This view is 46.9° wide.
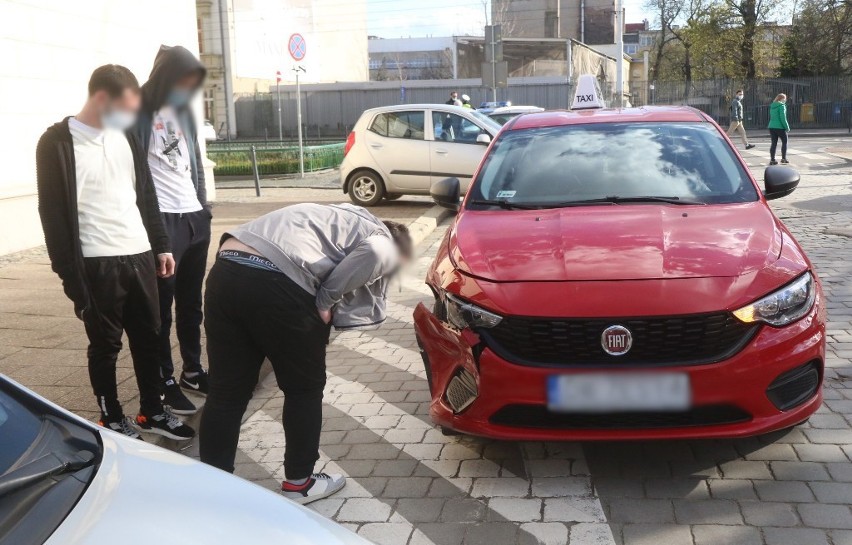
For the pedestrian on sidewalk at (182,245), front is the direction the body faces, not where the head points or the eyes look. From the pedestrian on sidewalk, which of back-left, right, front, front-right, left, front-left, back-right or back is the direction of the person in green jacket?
left

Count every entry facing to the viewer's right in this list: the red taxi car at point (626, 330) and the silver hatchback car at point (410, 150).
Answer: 1

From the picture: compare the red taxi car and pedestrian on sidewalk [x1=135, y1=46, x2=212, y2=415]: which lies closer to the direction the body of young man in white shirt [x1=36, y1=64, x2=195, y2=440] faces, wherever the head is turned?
the red taxi car

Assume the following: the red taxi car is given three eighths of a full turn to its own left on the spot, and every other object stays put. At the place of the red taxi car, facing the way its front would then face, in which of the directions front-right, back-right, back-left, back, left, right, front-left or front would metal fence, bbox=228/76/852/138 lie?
front-left

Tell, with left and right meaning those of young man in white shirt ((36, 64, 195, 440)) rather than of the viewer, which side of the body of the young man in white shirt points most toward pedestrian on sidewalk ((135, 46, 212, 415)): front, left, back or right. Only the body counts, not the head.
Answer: left

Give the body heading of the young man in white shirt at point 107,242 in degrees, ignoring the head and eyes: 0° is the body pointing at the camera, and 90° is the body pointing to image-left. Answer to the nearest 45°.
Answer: approximately 315°

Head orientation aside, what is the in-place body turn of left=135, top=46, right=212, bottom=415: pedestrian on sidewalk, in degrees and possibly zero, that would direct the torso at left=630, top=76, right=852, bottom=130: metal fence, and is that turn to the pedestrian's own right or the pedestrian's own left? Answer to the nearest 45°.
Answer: approximately 90° to the pedestrian's own left

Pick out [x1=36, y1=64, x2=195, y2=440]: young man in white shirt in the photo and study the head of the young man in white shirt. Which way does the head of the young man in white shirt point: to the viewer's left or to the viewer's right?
to the viewer's right

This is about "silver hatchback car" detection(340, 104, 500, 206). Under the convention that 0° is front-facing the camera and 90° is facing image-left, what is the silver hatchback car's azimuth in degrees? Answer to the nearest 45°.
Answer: approximately 270°

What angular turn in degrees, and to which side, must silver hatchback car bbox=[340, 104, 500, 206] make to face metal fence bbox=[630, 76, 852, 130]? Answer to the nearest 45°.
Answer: approximately 45° to its left
